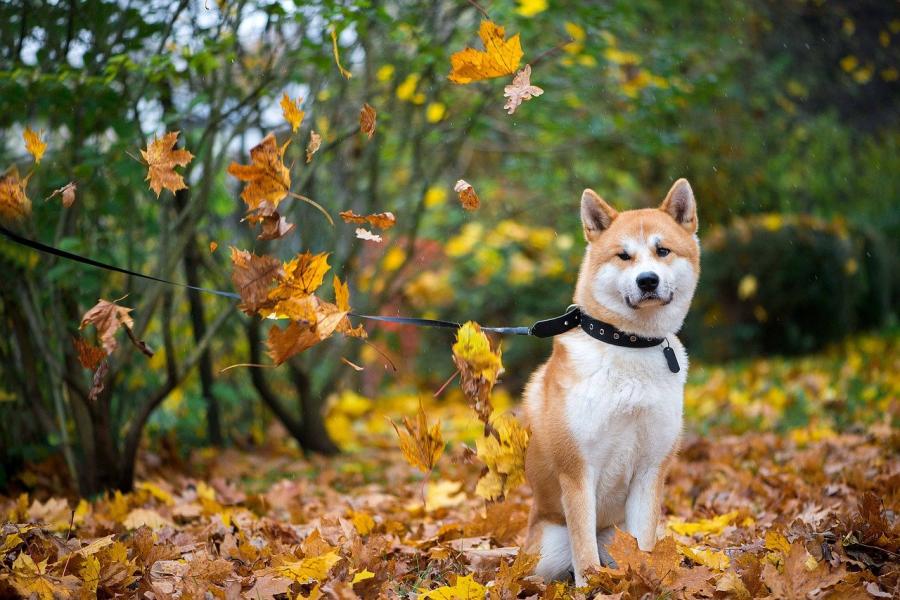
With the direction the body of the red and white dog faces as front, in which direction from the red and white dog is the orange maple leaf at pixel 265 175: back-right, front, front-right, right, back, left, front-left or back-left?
back-right

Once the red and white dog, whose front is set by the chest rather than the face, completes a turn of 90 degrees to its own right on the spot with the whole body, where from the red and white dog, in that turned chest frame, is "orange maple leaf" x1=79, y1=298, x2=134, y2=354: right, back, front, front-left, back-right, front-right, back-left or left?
front-right

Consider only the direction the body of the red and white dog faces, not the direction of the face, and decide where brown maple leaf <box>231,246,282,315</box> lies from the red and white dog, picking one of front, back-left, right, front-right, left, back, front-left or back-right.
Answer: back-right

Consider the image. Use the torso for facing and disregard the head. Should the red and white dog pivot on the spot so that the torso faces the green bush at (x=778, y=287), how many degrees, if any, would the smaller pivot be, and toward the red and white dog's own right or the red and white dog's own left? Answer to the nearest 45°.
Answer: approximately 135° to the red and white dog's own left

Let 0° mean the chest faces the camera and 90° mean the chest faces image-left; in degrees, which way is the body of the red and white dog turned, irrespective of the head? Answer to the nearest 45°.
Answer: approximately 315°

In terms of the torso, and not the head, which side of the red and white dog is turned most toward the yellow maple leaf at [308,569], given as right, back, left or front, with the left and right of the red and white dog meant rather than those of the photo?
right

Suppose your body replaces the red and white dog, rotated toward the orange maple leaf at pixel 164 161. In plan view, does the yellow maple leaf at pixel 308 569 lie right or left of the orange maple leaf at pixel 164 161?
left
